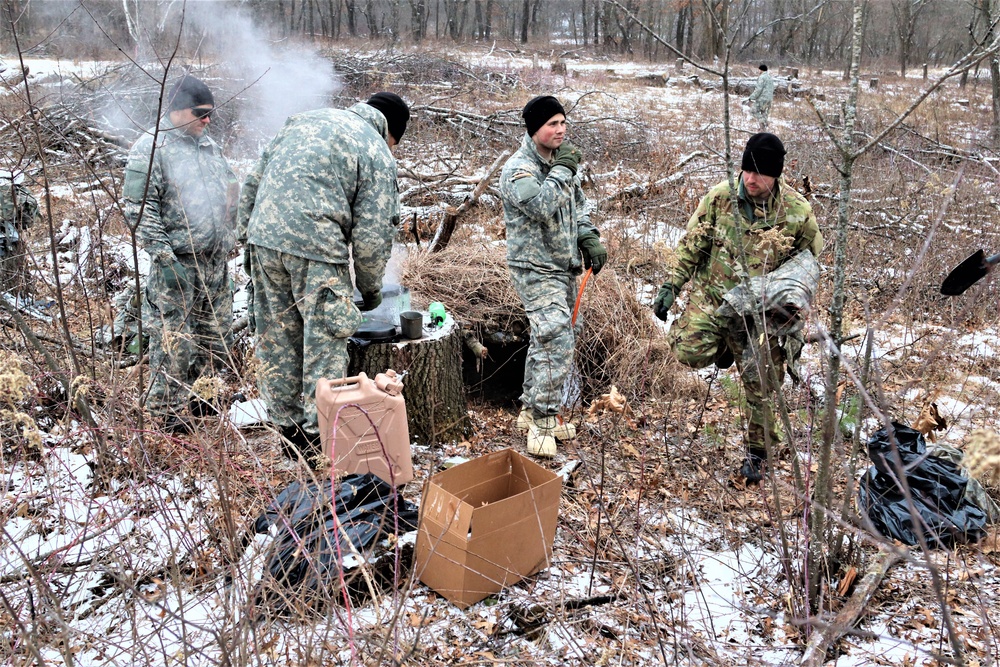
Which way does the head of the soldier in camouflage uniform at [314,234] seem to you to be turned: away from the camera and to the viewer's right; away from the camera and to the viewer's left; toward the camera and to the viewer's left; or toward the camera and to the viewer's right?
away from the camera and to the viewer's right

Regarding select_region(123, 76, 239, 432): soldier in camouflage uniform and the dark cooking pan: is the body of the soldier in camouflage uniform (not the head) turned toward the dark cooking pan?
yes

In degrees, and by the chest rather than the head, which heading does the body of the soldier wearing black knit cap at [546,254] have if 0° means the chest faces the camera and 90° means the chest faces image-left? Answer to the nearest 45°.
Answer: approximately 315°

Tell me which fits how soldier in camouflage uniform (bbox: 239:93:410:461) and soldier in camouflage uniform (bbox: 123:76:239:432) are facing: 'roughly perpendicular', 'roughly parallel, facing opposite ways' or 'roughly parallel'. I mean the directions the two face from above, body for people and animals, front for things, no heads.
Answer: roughly perpendicular

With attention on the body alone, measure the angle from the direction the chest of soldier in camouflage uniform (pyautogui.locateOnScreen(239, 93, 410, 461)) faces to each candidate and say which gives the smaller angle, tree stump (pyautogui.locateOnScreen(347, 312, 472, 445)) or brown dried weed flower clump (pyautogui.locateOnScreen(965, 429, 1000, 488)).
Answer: the tree stump

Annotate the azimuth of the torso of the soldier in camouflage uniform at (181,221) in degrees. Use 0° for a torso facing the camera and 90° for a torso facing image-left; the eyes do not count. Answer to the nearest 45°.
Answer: approximately 315°

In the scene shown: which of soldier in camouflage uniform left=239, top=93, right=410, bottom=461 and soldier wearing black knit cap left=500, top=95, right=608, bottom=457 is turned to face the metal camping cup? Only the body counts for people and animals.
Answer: the soldier in camouflage uniform

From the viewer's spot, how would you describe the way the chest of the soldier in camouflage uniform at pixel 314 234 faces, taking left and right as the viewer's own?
facing away from the viewer and to the right of the viewer

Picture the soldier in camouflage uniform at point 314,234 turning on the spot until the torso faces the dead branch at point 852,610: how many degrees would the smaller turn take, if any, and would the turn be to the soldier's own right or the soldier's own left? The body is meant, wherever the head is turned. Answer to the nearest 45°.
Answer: approximately 90° to the soldier's own right
